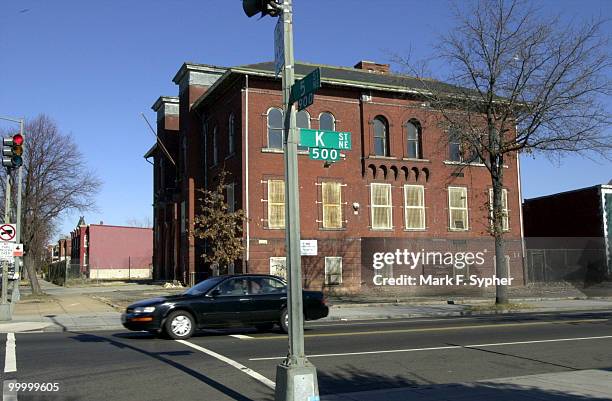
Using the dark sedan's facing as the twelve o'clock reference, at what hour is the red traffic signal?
The red traffic signal is roughly at 1 o'clock from the dark sedan.

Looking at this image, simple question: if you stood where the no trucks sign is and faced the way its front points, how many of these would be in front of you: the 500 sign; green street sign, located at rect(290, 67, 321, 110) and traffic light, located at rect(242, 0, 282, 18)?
3

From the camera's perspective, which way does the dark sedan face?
to the viewer's left

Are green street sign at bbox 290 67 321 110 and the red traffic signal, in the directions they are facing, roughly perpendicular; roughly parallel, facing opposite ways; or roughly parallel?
roughly perpendicular

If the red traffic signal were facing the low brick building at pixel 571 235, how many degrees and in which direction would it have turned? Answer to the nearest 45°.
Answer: approximately 90° to its left

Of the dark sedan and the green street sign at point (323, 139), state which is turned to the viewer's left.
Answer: the dark sedan

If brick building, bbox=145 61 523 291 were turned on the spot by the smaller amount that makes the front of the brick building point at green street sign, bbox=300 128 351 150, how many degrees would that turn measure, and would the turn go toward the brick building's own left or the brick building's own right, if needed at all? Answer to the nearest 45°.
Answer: approximately 45° to the brick building's own left
